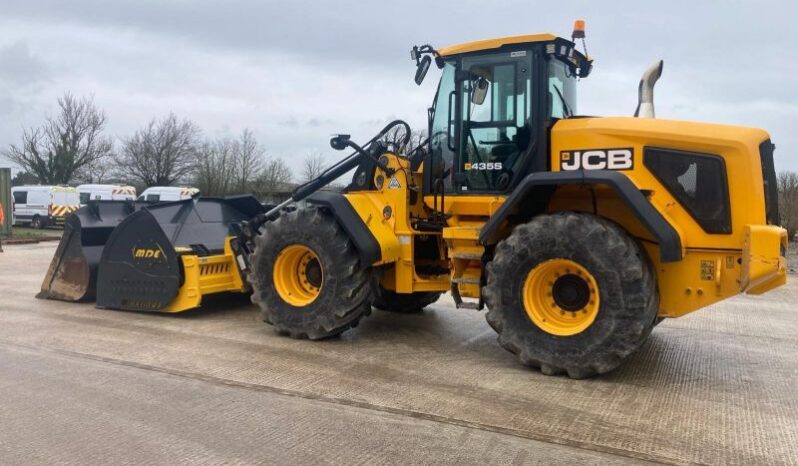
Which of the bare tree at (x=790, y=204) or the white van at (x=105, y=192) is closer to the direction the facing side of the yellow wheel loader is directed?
the white van

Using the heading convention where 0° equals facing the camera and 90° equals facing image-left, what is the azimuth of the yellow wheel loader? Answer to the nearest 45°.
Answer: approximately 135°

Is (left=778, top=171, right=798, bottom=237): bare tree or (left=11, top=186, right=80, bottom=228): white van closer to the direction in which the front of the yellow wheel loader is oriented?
the white van

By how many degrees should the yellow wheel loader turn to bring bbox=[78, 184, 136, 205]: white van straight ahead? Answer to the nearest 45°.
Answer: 0° — it already faces it
